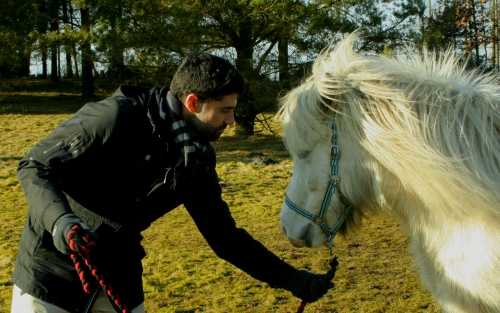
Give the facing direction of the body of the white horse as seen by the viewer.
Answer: to the viewer's left

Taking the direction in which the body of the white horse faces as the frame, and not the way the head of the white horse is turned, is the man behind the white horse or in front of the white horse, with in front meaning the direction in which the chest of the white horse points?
in front

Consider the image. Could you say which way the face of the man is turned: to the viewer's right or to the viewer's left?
to the viewer's right

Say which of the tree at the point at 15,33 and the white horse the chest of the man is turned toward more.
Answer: the white horse

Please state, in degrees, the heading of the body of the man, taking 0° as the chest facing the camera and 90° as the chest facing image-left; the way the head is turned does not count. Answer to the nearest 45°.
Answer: approximately 270°

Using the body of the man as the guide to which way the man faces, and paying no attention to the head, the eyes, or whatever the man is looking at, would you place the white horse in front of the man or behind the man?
in front

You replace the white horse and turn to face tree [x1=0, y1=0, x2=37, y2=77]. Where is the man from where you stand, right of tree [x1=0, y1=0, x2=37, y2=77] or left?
left

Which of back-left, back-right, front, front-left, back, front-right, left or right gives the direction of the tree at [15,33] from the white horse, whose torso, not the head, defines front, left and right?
front-right

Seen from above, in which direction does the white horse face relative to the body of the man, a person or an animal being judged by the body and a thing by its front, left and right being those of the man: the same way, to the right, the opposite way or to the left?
the opposite way

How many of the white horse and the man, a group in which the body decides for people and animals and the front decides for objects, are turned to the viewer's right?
1
